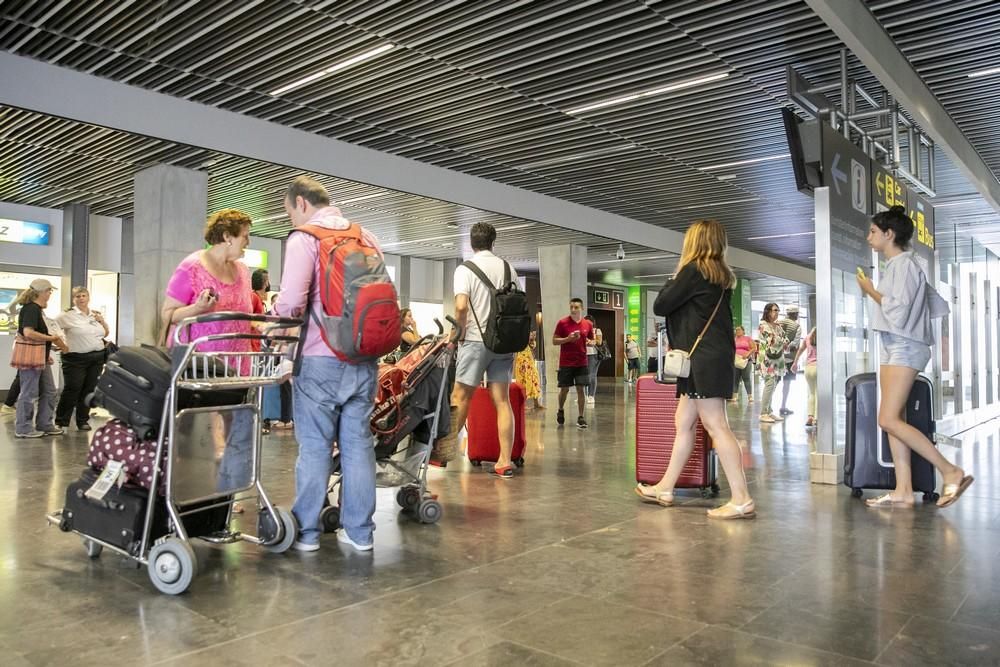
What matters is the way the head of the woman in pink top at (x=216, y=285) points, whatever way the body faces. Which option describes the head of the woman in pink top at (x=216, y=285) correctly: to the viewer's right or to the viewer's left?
to the viewer's right

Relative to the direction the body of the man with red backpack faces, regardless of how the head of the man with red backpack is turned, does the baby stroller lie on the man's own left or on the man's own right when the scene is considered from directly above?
on the man's own right

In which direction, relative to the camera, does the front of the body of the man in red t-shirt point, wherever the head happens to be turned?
toward the camera

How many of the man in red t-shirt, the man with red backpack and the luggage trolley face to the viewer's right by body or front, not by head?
0

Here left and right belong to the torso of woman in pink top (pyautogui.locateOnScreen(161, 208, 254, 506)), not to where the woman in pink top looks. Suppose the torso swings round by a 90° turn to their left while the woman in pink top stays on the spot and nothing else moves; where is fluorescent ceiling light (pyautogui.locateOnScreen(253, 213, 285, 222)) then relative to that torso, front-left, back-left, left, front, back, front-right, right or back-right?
front-left

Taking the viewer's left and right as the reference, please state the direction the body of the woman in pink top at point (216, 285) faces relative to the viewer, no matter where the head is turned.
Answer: facing the viewer and to the right of the viewer

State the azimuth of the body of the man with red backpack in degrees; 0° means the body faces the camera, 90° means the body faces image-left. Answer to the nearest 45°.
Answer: approximately 135°

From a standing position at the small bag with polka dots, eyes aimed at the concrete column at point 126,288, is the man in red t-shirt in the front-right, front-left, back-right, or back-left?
front-right

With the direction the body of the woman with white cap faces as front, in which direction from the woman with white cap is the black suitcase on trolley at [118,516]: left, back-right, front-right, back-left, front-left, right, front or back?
right

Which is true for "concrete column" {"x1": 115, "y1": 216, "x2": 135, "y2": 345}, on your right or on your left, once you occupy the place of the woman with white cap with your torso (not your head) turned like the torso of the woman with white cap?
on your left

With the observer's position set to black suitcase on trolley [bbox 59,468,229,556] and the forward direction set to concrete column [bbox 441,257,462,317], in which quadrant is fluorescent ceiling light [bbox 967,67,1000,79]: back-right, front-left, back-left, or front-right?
front-right

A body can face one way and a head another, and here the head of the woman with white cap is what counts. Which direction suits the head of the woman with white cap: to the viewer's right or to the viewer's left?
to the viewer's right

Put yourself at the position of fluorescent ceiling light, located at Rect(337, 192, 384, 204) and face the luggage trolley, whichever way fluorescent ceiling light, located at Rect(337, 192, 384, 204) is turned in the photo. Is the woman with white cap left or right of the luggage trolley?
right

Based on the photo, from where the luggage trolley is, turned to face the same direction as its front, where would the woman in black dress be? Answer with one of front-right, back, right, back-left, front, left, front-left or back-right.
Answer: back-right

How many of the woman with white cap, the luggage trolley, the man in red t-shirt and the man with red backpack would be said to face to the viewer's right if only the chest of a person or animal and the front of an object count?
1

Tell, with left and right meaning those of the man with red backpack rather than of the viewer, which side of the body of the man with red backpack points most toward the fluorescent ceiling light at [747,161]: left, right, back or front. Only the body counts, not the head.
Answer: right

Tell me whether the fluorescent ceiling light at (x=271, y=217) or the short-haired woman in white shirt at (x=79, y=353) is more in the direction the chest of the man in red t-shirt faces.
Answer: the short-haired woman in white shirt

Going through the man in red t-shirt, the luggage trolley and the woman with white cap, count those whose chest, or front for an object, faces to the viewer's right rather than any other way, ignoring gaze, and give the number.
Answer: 1

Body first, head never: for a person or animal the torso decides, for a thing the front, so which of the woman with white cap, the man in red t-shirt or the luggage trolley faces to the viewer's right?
the woman with white cap
